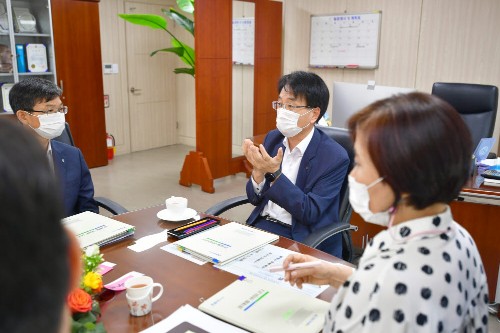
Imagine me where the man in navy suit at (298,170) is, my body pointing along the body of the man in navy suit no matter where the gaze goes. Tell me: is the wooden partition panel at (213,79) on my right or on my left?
on my right

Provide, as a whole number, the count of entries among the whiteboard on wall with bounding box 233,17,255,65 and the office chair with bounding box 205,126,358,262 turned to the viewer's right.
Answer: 0

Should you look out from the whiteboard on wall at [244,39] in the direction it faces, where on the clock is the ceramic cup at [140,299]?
The ceramic cup is roughly at 12 o'clock from the whiteboard on wall.

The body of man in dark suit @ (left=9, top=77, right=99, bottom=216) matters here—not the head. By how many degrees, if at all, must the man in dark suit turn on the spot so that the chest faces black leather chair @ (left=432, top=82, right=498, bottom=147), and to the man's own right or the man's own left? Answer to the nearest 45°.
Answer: approximately 45° to the man's own left

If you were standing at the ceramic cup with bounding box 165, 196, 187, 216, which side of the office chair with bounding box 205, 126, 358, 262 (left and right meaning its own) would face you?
front

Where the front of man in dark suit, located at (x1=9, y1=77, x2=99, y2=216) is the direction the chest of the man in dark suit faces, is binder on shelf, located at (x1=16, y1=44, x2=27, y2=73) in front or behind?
behind

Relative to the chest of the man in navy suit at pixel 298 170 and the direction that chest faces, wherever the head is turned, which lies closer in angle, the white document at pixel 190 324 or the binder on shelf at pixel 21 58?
the white document

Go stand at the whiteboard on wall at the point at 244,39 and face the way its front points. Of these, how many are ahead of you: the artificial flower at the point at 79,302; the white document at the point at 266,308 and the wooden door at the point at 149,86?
2

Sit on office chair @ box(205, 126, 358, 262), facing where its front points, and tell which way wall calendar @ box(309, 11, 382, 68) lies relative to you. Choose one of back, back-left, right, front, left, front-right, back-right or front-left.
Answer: back-right

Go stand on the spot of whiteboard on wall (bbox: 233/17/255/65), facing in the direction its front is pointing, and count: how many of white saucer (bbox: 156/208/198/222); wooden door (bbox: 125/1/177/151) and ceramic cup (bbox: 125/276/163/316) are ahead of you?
2

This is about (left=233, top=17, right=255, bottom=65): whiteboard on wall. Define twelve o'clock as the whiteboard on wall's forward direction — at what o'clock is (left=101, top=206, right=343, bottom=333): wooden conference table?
The wooden conference table is roughly at 12 o'clock from the whiteboard on wall.

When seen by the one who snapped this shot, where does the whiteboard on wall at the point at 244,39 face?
facing the viewer

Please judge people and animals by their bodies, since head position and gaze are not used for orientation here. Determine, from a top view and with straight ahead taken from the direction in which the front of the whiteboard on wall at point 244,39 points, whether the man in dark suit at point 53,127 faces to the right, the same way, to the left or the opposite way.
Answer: to the left

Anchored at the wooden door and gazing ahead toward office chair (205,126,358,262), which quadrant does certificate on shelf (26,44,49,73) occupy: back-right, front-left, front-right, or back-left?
front-right

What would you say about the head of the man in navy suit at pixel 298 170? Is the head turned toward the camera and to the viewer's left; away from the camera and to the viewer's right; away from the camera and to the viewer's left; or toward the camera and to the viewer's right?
toward the camera and to the viewer's left

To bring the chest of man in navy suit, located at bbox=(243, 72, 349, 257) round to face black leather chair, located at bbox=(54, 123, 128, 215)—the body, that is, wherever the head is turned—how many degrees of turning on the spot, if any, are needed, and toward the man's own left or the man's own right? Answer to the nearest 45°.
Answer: approximately 45° to the man's own right

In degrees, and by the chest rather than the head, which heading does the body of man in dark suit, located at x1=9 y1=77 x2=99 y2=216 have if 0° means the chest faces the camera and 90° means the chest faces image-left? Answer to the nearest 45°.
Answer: approximately 315°

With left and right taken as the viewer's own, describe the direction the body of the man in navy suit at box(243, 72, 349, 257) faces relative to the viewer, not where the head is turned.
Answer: facing the viewer and to the left of the viewer

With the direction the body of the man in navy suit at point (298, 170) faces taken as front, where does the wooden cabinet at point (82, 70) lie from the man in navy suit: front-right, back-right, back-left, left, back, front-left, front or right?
right

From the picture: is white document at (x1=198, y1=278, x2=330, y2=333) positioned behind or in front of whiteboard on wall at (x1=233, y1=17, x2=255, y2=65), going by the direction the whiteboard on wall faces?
in front
